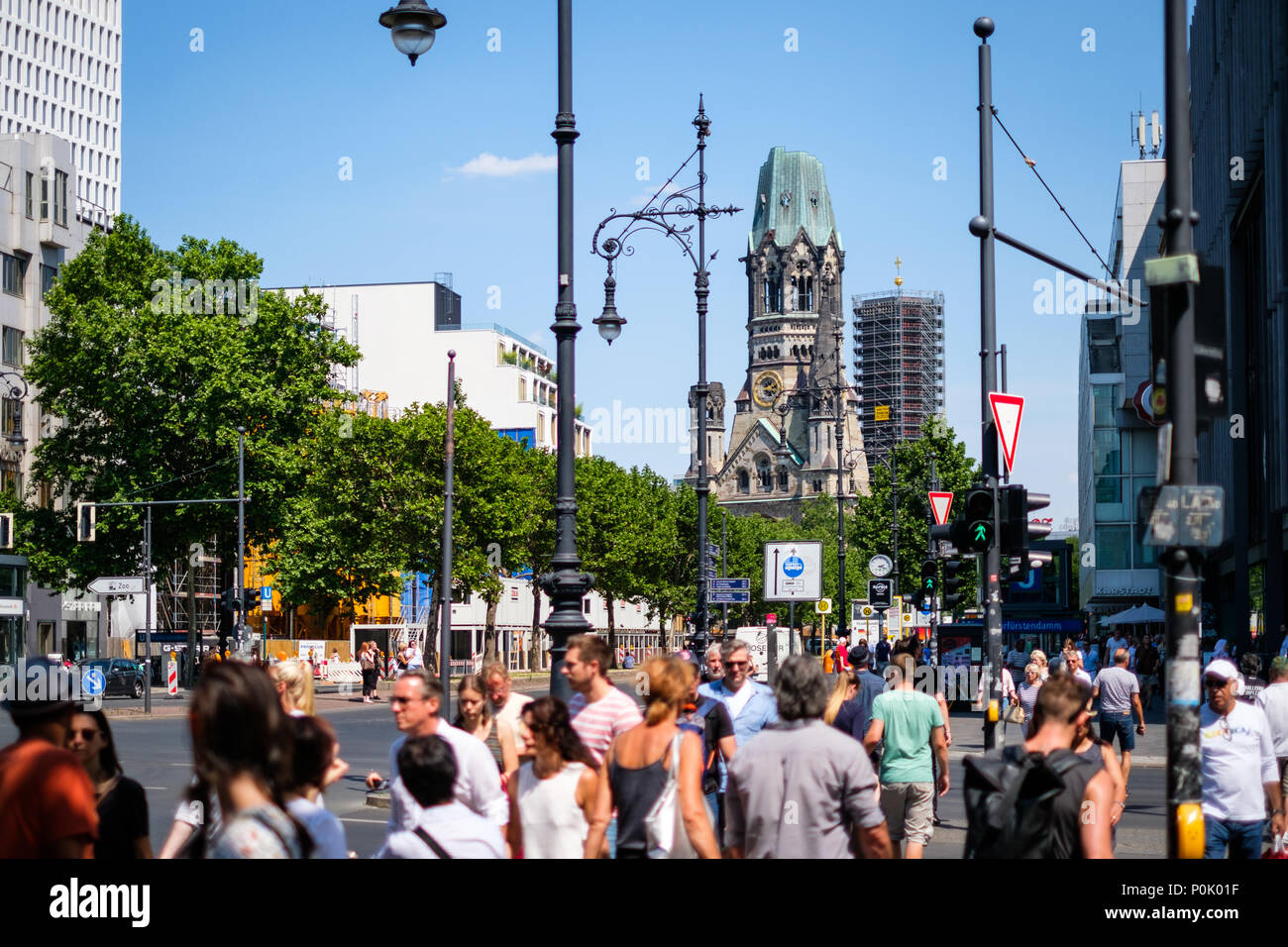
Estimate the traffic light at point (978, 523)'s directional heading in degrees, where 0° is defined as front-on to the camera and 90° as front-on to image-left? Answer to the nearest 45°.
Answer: approximately 0°

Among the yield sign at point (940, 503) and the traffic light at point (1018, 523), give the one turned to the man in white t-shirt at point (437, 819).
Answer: the yield sign

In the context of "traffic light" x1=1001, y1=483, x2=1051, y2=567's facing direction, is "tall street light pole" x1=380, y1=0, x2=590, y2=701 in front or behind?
behind

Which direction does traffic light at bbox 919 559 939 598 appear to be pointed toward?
toward the camera

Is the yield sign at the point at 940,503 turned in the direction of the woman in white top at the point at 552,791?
yes

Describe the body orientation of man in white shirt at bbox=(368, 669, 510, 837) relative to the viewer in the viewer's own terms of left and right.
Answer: facing the viewer and to the left of the viewer

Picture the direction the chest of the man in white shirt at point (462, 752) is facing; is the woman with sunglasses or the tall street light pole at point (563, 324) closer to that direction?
the woman with sunglasses

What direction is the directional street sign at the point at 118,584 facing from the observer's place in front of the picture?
facing the viewer

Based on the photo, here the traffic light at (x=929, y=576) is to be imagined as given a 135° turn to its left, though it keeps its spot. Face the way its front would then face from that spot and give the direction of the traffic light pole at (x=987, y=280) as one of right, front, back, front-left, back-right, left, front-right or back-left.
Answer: back-right

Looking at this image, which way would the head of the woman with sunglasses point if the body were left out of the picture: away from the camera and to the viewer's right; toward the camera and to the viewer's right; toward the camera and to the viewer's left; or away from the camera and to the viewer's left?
toward the camera and to the viewer's left

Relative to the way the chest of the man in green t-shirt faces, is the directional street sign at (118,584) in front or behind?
in front

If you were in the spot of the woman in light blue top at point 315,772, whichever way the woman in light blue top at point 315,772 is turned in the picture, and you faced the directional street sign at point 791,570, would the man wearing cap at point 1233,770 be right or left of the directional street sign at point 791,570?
right

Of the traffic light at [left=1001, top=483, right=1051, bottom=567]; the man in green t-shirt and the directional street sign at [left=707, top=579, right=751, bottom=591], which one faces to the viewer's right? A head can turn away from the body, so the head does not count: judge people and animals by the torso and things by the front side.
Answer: the traffic light

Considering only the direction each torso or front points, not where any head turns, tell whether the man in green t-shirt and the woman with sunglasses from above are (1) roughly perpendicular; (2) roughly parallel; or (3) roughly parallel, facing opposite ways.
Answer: roughly parallel, facing opposite ways

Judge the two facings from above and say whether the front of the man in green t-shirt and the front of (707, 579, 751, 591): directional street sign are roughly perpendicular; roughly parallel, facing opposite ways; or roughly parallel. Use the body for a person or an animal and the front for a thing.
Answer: roughly parallel, facing opposite ways
